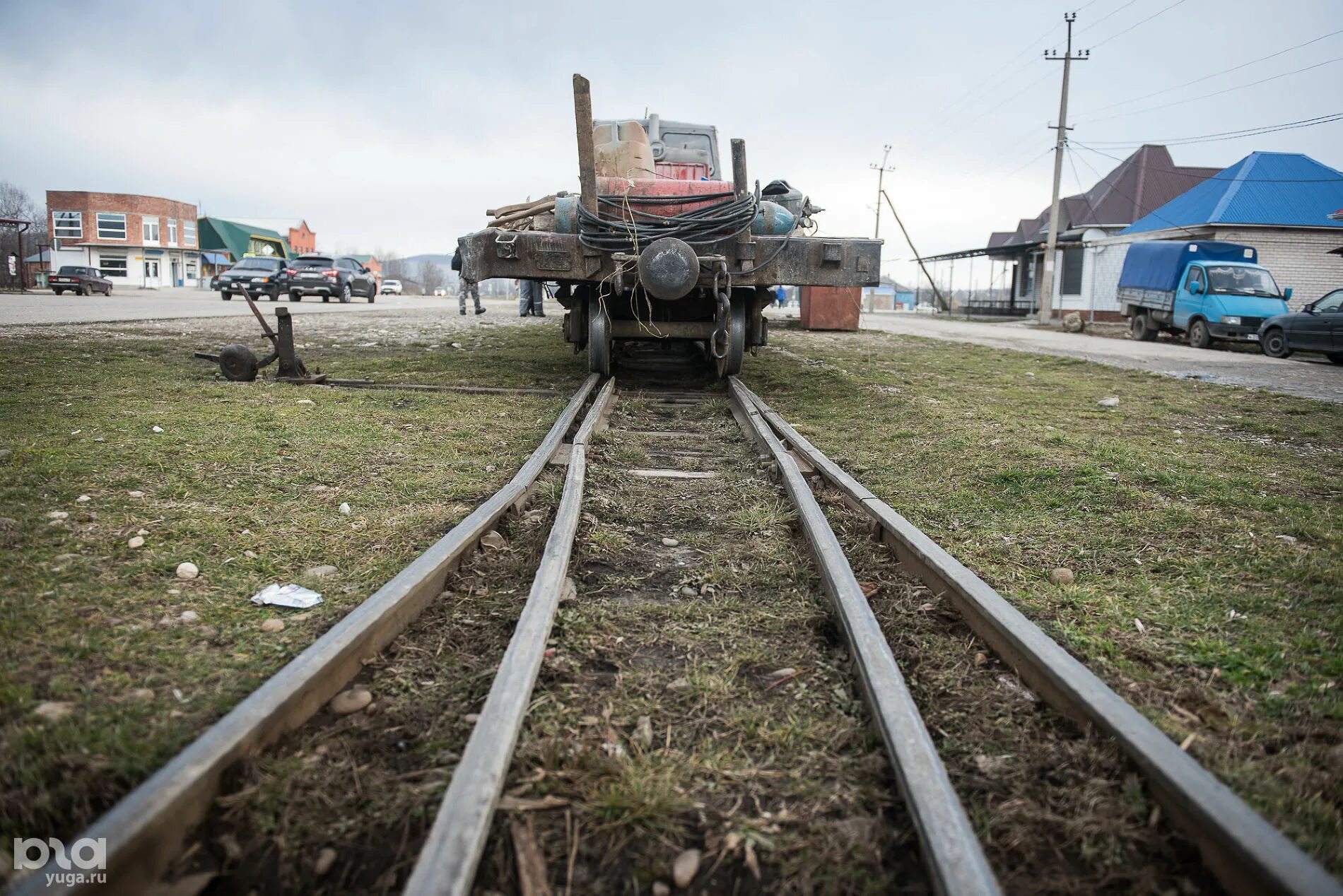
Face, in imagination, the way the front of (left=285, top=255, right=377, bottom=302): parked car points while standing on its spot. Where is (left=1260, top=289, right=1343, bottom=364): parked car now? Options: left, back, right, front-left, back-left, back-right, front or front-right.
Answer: right

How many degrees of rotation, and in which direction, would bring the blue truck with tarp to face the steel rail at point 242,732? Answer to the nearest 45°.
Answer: approximately 45° to its right

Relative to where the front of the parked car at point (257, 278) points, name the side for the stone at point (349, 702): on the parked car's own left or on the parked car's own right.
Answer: on the parked car's own left

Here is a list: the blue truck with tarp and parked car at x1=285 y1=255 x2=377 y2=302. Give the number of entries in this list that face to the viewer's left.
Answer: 0

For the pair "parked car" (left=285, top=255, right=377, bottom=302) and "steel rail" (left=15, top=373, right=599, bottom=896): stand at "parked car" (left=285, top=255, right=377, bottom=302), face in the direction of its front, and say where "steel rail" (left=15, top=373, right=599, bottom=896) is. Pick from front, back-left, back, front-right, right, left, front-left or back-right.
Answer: back-right

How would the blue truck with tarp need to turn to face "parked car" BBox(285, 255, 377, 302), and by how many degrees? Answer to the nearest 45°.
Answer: approximately 135° to its right

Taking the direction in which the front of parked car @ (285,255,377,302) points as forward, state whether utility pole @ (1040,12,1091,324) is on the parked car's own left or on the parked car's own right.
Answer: on the parked car's own right

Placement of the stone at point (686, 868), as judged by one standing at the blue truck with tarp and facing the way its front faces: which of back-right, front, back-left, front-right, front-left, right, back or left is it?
front-right

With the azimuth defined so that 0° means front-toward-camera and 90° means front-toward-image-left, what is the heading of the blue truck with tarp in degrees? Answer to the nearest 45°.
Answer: approximately 315°
